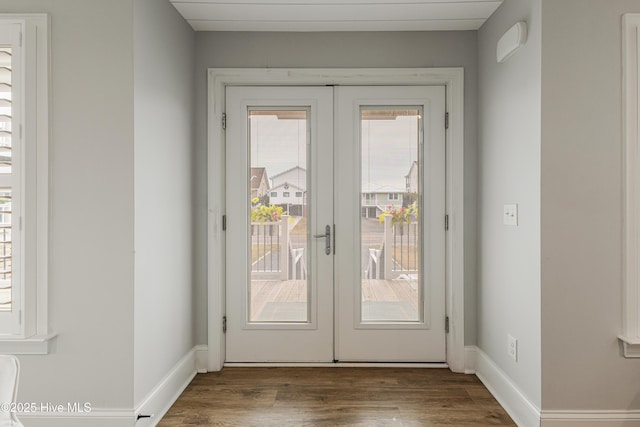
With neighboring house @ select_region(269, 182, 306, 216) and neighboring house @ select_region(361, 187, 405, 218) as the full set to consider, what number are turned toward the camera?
2

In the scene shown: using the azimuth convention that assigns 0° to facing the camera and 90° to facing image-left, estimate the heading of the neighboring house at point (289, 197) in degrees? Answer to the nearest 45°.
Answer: approximately 0°

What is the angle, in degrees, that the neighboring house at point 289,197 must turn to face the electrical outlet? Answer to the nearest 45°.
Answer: approximately 45° to its left

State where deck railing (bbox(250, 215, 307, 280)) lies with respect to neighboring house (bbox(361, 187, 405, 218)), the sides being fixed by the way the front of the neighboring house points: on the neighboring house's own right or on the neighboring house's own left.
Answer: on the neighboring house's own right

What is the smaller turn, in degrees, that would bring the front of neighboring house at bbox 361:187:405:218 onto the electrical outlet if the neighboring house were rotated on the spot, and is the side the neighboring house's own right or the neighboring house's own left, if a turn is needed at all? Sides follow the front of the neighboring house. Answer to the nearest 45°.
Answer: approximately 45° to the neighboring house's own left

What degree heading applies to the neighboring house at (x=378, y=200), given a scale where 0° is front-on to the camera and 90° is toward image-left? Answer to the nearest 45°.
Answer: approximately 0°
